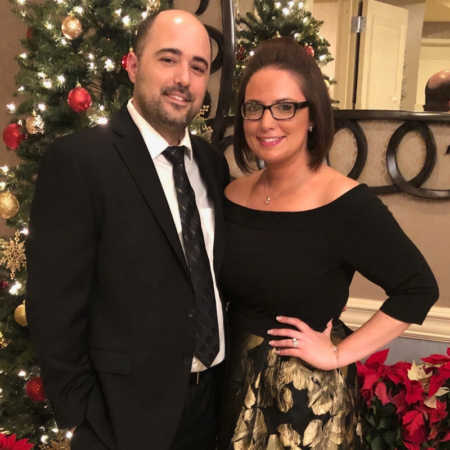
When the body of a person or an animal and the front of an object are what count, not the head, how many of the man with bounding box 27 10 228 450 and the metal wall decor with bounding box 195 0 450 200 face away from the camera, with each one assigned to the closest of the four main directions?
0

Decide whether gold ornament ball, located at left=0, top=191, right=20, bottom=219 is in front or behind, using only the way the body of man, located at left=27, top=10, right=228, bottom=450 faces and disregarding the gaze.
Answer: behind

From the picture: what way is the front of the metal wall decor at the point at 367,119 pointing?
toward the camera

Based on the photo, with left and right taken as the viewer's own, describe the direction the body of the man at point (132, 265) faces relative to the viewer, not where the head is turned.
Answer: facing the viewer and to the right of the viewer

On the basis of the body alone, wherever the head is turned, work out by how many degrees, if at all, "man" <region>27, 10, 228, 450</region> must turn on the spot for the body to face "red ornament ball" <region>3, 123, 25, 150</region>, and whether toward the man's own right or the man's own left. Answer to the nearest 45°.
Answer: approximately 180°

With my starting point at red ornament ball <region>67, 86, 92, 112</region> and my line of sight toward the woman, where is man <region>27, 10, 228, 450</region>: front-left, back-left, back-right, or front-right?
front-right

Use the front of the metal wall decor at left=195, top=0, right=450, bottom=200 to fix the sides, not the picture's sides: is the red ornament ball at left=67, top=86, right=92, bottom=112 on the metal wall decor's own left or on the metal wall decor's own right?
on the metal wall decor's own right

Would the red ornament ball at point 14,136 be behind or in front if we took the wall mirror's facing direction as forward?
in front
